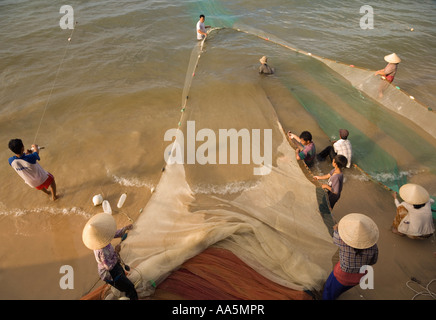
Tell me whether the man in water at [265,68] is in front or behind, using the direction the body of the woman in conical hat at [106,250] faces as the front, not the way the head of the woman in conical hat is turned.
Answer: in front

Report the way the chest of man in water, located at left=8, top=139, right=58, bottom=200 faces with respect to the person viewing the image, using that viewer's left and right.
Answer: facing away from the viewer and to the right of the viewer

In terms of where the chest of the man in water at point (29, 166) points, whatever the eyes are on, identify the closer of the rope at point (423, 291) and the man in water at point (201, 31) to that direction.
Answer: the man in water

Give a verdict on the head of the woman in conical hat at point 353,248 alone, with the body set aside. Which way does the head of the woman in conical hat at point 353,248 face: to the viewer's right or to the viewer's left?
to the viewer's left

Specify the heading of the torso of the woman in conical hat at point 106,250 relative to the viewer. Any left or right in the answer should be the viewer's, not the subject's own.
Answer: facing away from the viewer and to the right of the viewer

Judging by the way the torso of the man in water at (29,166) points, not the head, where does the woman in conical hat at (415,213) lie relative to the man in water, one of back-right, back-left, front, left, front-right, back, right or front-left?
right

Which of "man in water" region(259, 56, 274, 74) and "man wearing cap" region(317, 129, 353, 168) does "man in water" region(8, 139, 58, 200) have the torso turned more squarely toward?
the man in water

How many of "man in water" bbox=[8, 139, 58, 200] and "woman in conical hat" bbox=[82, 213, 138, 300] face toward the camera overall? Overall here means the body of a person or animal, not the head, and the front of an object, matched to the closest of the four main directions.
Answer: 0

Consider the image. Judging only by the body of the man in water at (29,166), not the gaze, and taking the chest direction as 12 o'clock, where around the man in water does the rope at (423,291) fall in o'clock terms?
The rope is roughly at 3 o'clock from the man in water.
